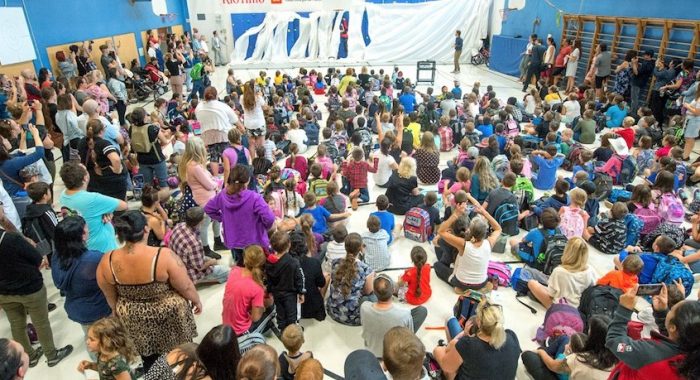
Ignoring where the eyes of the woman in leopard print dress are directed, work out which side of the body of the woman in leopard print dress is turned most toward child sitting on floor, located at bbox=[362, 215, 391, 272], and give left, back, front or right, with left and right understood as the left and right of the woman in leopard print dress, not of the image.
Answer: right

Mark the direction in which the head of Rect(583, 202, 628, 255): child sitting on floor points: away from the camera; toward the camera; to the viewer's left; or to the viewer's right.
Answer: away from the camera

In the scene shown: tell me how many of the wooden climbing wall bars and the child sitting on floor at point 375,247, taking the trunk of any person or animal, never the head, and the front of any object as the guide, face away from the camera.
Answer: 1

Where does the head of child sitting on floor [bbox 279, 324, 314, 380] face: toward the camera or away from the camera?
away from the camera

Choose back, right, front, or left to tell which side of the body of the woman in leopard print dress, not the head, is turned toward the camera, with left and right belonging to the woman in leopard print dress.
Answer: back

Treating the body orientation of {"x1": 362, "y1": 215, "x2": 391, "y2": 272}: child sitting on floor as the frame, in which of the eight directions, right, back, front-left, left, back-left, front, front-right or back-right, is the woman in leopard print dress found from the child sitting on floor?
back-left

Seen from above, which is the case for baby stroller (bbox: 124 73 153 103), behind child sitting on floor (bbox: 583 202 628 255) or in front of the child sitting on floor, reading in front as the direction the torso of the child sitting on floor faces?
in front

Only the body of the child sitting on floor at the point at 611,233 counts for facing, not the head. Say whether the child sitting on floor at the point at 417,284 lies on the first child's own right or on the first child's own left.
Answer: on the first child's own left

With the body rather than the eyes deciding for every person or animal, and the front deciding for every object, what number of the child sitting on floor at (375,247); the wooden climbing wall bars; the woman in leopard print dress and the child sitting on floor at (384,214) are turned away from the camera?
3

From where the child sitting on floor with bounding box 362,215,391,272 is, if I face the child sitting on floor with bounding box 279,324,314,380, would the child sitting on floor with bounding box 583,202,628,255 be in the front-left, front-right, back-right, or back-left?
back-left

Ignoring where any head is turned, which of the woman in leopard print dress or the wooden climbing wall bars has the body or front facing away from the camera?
the woman in leopard print dress

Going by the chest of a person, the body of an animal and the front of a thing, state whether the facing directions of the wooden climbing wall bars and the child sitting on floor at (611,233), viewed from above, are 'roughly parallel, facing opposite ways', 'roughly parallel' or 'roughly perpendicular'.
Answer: roughly perpendicular

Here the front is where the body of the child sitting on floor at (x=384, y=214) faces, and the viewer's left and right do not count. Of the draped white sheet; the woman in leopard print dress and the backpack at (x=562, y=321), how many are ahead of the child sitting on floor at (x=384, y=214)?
1

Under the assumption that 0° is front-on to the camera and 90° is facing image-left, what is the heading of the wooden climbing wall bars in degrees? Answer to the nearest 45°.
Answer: approximately 45°

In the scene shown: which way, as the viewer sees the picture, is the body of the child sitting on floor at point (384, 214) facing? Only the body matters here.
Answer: away from the camera

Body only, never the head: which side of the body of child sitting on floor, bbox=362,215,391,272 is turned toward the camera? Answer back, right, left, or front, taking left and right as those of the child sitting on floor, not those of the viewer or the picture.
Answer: back

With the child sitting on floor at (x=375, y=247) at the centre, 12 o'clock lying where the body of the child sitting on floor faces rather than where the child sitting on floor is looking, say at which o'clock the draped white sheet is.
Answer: The draped white sheet is roughly at 12 o'clock from the child sitting on floor.

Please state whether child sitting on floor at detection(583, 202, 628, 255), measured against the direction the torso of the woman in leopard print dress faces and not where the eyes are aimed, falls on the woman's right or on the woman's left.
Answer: on the woman's right
